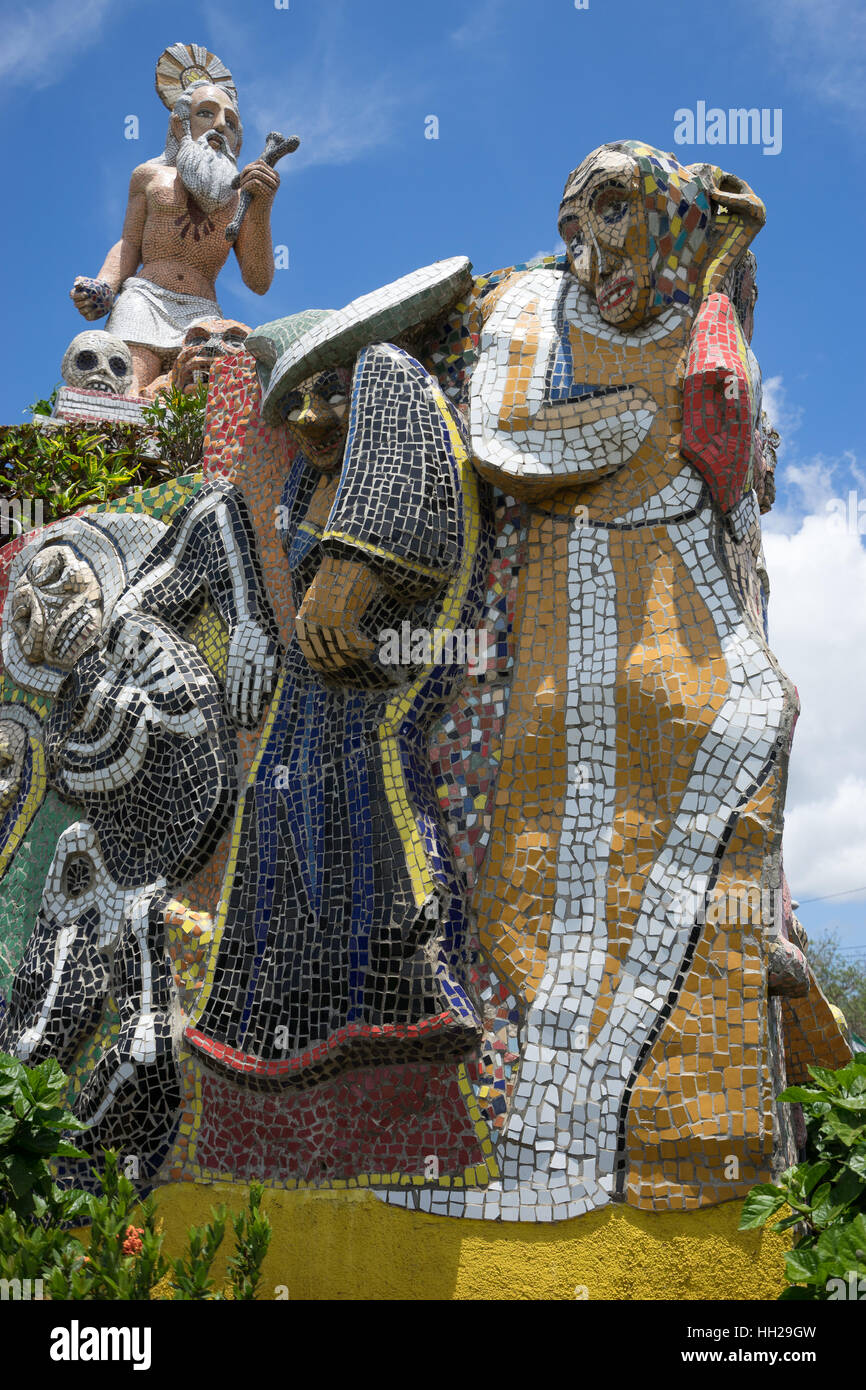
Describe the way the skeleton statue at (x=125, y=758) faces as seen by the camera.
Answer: facing the viewer and to the left of the viewer

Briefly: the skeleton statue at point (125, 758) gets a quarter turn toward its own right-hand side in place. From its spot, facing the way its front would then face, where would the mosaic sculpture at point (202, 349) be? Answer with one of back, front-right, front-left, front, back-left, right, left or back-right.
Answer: front-right

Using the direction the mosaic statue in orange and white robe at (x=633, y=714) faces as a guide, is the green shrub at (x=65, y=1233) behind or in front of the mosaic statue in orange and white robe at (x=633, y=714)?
in front

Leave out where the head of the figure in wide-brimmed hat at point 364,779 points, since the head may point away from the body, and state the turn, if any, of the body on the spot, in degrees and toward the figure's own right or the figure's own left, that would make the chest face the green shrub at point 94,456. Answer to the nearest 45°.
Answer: approximately 90° to the figure's own right

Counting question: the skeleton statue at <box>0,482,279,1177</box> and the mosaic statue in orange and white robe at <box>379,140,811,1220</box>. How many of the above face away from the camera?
0

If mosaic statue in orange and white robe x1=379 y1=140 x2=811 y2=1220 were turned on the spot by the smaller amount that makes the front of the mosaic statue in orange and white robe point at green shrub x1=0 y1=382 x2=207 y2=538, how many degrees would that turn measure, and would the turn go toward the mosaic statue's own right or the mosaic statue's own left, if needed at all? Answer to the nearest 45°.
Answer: approximately 90° to the mosaic statue's own right

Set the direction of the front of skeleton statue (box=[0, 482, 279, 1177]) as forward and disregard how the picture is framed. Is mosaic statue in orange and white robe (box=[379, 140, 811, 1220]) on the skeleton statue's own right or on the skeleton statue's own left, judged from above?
on the skeleton statue's own left

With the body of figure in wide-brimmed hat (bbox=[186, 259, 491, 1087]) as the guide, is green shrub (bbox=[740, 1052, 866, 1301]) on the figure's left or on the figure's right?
on the figure's left
